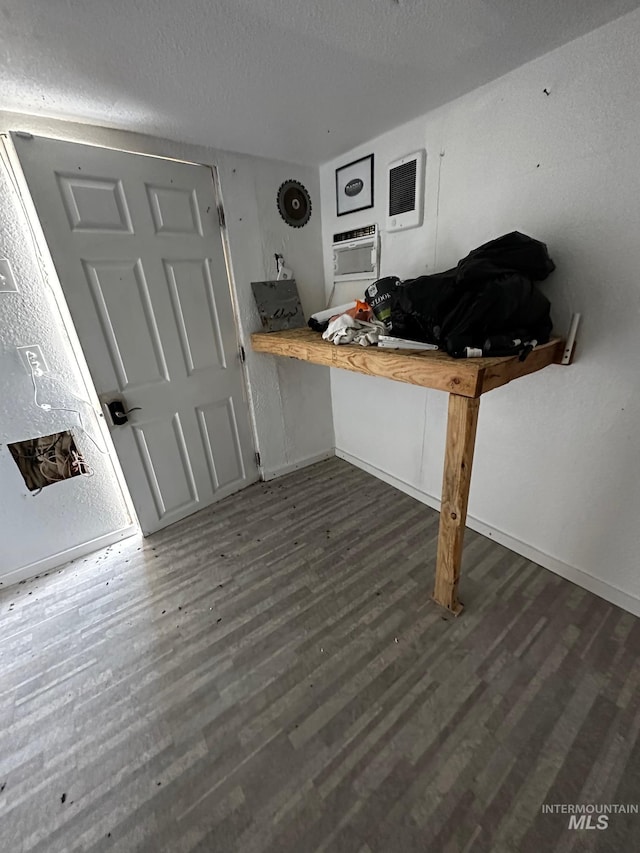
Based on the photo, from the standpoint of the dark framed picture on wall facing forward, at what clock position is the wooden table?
The wooden table is roughly at 10 o'clock from the dark framed picture on wall.

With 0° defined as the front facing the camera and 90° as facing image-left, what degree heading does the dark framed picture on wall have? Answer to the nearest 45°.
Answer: approximately 45°

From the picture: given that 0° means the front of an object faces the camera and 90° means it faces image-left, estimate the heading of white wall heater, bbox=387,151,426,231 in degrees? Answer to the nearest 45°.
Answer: approximately 45°

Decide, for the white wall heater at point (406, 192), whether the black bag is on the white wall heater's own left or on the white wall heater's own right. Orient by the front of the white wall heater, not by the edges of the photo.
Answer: on the white wall heater's own left

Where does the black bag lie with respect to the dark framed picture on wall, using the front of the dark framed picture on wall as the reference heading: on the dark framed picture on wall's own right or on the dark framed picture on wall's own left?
on the dark framed picture on wall's own left
